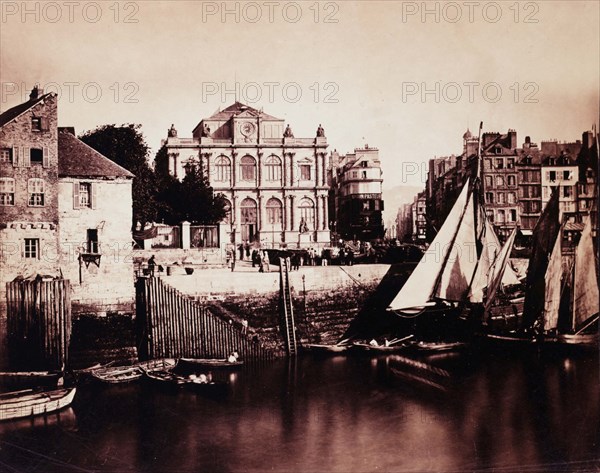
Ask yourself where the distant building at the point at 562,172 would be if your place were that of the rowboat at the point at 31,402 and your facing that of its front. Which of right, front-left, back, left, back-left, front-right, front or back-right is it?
front

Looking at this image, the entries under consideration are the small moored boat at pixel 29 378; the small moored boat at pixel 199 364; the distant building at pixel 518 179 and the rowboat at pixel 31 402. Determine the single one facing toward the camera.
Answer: the distant building

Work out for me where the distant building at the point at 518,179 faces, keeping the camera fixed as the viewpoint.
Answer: facing the viewer

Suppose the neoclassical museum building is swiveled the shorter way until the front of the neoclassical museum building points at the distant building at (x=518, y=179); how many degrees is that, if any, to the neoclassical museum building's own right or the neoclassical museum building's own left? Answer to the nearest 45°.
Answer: approximately 45° to the neoclassical museum building's own left

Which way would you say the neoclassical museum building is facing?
toward the camera

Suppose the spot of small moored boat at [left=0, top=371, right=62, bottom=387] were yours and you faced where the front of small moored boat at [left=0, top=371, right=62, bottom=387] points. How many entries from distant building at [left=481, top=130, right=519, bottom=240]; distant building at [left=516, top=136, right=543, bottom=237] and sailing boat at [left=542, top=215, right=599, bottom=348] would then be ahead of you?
3

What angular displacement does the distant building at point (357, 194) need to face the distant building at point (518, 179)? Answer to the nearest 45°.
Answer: approximately 90° to its left
